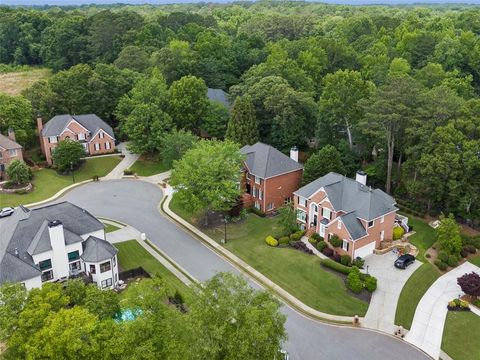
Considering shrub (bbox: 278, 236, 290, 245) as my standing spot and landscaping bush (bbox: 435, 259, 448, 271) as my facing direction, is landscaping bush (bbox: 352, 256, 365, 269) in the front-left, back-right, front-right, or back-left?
front-right

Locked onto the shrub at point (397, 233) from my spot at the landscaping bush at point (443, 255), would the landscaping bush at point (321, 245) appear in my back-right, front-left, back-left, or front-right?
front-left

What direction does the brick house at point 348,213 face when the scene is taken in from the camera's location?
facing the viewer and to the left of the viewer

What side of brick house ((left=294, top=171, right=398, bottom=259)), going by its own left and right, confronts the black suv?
left

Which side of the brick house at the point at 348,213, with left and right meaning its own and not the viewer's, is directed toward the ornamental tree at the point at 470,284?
left

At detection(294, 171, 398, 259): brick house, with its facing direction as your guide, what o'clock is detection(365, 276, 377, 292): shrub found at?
The shrub is roughly at 10 o'clock from the brick house.

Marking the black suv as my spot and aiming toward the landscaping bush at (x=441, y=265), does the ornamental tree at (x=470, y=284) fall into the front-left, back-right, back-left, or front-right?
front-right

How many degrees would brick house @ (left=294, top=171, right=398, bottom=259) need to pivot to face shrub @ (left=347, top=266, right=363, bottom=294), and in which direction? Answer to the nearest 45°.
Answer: approximately 45° to its left

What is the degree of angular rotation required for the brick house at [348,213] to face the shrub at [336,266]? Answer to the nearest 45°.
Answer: approximately 45° to its left

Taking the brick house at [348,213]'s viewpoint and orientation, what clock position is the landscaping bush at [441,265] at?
The landscaping bush is roughly at 8 o'clock from the brick house.

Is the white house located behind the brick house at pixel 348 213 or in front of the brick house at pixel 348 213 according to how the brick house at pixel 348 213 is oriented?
in front

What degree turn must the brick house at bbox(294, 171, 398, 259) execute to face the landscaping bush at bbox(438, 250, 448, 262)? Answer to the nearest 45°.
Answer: approximately 135° to its left

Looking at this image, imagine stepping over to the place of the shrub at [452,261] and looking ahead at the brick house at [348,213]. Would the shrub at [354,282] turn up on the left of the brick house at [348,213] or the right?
left

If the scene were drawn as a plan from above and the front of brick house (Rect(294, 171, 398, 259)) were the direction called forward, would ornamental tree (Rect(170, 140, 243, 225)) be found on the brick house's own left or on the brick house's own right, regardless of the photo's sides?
on the brick house's own right
